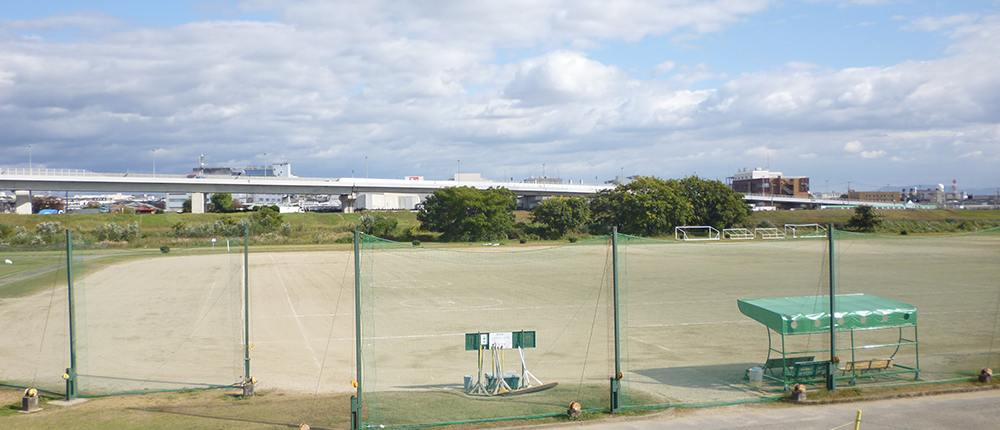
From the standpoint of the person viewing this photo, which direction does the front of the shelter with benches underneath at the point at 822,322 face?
facing away from the viewer and to the left of the viewer

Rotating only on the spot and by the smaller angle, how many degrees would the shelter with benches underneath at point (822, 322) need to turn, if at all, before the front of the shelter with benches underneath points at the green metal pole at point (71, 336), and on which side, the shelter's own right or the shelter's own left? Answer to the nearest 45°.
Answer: approximately 90° to the shelter's own left

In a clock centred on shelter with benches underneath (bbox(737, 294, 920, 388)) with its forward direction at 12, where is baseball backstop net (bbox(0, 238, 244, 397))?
The baseball backstop net is roughly at 10 o'clock from the shelter with benches underneath.
